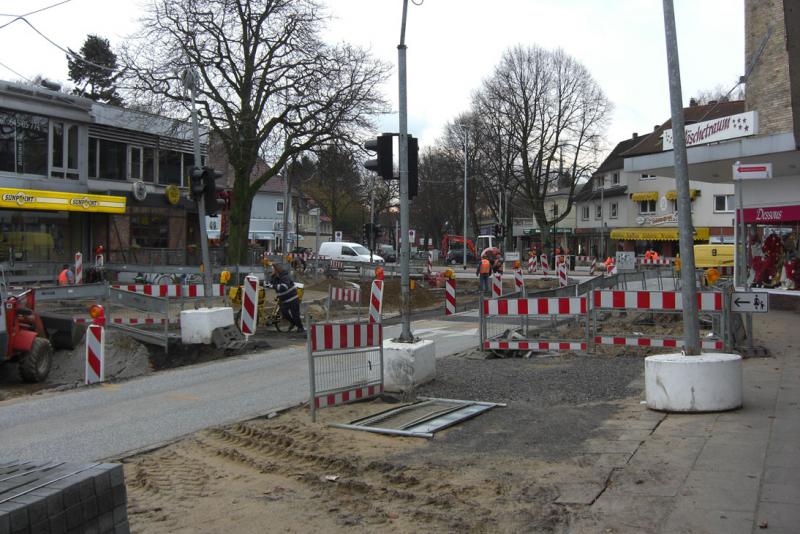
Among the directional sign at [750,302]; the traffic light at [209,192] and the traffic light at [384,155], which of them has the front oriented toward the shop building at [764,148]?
the traffic light at [209,192]

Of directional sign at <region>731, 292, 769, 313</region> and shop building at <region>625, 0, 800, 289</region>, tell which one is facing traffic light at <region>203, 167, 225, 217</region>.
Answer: the shop building

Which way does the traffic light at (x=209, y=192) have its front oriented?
to the viewer's right

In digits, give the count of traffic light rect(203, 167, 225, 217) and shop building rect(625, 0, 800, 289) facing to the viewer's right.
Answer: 1

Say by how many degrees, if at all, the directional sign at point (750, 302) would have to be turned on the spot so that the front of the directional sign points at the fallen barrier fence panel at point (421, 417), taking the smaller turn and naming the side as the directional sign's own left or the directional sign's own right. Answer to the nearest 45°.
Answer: approximately 45° to the directional sign's own right

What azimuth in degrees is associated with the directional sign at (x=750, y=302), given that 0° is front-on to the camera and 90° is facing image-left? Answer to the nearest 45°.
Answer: approximately 0°

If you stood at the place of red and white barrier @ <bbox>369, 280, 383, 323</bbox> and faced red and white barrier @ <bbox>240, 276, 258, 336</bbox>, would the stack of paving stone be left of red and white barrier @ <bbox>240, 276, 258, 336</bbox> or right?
left

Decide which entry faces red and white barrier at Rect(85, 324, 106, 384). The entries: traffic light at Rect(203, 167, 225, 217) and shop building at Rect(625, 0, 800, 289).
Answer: the shop building
